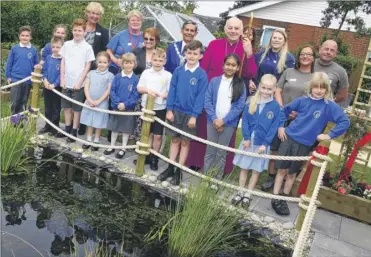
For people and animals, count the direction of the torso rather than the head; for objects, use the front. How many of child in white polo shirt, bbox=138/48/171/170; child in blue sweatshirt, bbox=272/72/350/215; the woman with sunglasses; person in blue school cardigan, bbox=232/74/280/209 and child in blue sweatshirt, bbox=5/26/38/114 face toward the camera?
5

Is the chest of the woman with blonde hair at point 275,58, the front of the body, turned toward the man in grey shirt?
no

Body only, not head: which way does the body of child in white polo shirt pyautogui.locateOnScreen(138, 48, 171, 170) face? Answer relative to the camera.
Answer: toward the camera

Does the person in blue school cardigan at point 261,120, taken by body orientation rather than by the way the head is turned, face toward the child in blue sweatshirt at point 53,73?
no

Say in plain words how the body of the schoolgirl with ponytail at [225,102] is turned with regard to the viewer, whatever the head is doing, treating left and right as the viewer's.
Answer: facing the viewer

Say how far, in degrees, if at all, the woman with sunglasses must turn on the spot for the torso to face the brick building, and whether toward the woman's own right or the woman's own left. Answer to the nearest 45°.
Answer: approximately 135° to the woman's own left

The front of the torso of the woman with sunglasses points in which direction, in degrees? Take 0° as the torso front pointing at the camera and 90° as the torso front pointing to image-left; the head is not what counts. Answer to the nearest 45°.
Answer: approximately 0°

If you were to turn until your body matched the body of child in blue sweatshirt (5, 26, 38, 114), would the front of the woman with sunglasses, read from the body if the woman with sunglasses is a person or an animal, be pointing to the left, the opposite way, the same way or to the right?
the same way

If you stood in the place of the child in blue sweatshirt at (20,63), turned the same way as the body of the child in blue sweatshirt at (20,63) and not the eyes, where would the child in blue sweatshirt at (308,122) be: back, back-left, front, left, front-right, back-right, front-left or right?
front-left

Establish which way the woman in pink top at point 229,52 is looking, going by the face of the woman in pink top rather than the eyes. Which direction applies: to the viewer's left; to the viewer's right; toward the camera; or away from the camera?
toward the camera

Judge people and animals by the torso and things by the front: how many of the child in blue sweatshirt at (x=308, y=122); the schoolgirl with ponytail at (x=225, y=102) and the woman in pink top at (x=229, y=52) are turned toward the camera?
3

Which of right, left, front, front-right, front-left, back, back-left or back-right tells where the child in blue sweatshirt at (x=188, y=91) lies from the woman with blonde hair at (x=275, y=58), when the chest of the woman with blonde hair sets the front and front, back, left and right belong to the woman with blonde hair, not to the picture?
front

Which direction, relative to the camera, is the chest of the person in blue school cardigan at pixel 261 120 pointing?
toward the camera

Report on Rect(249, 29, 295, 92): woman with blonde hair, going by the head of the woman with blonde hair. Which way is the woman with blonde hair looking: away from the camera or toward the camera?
toward the camera
